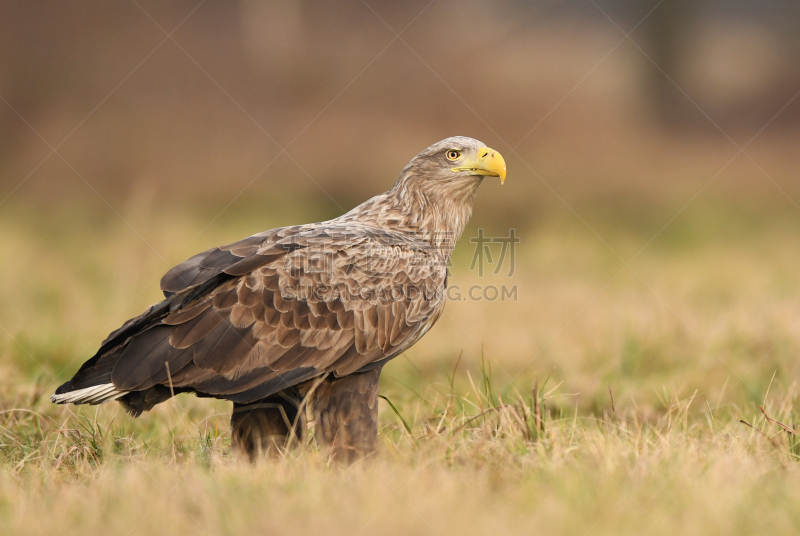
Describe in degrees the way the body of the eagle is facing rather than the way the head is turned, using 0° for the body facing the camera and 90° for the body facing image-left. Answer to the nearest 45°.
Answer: approximately 270°
